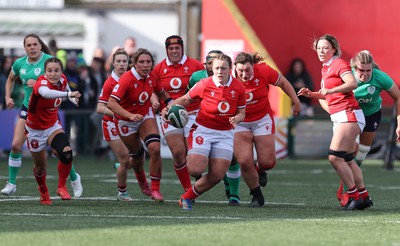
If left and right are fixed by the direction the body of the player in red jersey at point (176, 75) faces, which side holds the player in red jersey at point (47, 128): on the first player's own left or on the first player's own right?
on the first player's own right

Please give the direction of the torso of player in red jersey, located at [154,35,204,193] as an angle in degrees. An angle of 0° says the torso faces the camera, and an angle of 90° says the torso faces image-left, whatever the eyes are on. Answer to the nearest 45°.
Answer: approximately 0°

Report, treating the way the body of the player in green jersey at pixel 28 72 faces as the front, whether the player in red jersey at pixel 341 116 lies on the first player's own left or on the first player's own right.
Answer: on the first player's own left

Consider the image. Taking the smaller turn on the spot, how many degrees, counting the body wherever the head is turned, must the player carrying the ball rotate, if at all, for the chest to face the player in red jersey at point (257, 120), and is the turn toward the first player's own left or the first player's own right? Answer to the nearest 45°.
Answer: approximately 135° to the first player's own left

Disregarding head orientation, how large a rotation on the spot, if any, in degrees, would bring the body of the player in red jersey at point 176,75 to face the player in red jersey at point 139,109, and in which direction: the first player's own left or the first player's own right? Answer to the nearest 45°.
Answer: approximately 45° to the first player's own right
